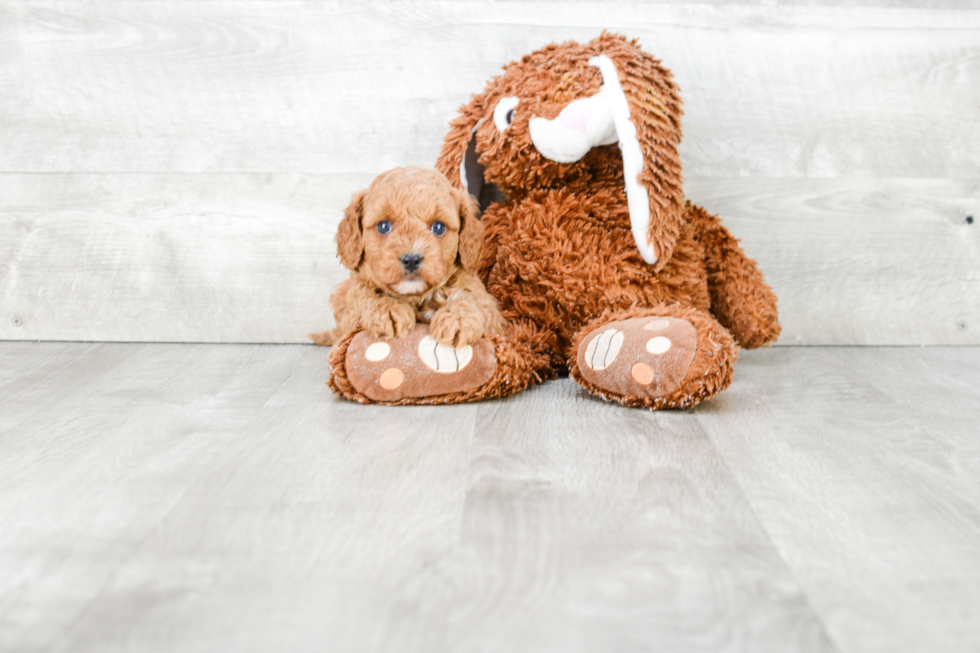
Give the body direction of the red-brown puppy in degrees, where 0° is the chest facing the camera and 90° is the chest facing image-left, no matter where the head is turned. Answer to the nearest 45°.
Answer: approximately 0°
